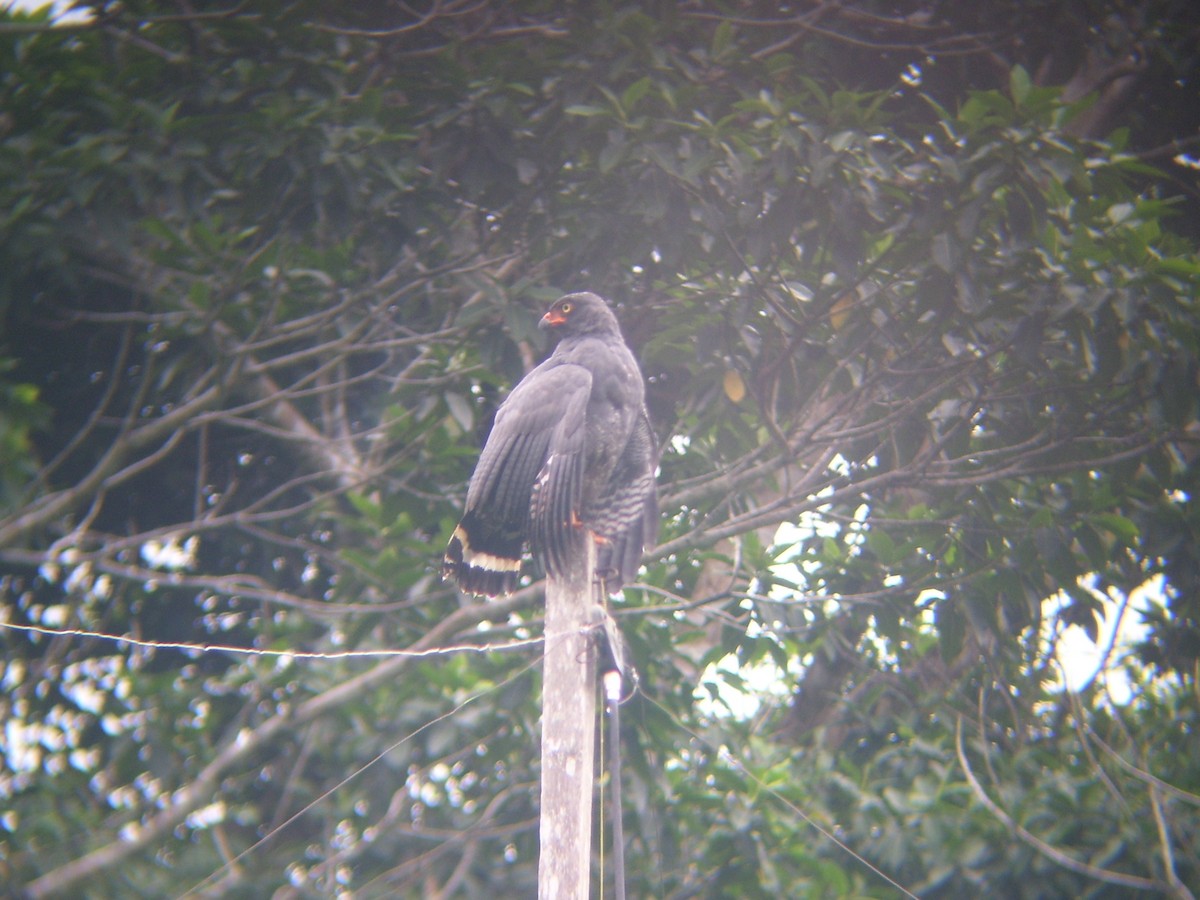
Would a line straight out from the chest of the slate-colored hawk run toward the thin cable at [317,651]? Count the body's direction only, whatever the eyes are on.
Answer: no
